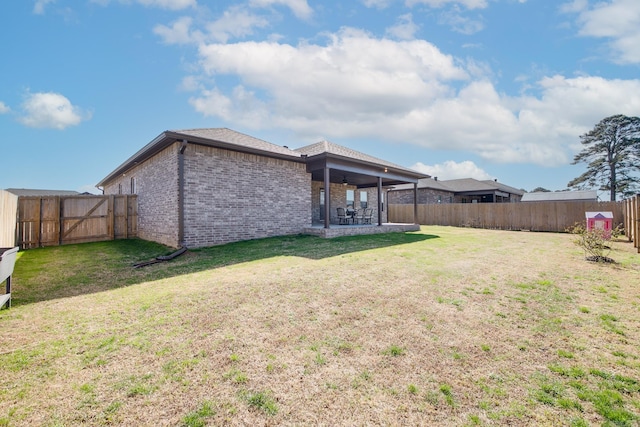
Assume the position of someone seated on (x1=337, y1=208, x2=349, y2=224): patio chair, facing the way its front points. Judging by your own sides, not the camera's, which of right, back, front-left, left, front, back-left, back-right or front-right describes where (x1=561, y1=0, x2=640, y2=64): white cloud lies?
front

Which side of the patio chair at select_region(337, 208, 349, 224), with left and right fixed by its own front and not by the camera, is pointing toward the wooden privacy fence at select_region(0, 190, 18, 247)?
back

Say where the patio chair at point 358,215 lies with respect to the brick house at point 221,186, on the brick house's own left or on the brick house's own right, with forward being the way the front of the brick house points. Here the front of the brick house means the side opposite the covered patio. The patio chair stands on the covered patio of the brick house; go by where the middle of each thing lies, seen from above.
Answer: on the brick house's own right

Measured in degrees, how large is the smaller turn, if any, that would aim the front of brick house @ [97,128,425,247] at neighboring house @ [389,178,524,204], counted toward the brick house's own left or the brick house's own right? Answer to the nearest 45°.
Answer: approximately 90° to the brick house's own right
